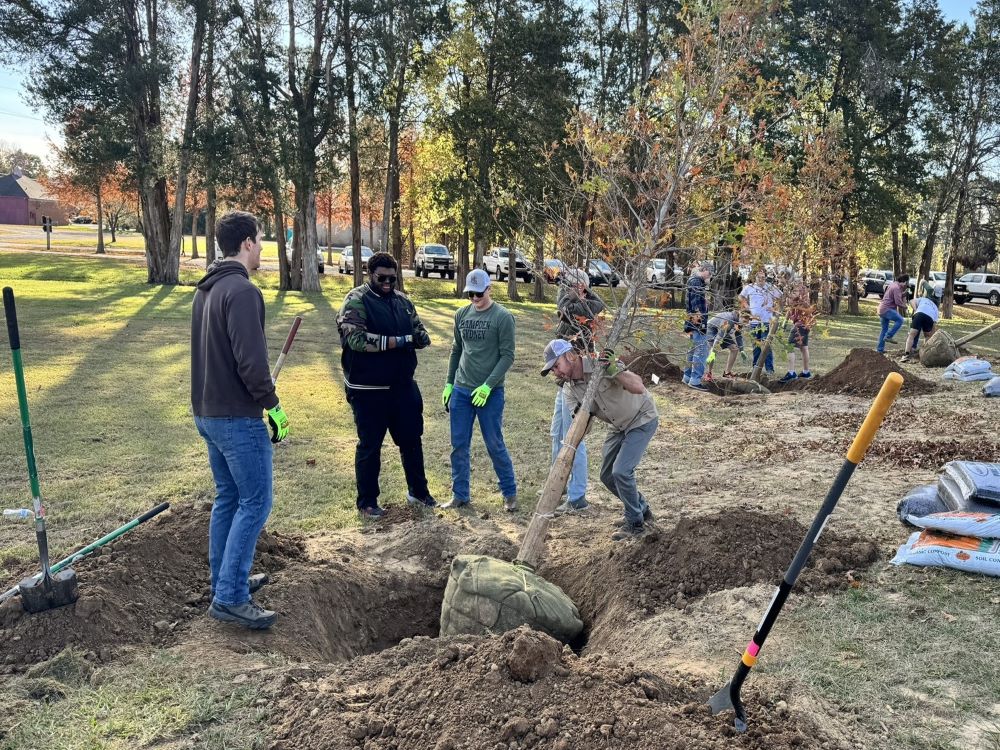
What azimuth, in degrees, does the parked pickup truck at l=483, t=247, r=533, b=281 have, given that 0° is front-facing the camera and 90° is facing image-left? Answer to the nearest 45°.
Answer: approximately 315°

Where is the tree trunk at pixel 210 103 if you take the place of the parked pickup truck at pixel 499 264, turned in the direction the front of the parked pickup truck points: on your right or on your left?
on your right

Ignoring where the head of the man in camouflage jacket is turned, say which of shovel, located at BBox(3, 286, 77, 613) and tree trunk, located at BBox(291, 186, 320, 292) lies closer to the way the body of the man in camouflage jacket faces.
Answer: the shovel

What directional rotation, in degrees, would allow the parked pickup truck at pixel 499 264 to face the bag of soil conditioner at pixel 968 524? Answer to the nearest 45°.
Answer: approximately 45° to its right

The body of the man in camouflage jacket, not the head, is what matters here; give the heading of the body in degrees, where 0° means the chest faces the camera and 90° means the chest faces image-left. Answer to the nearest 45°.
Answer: approximately 315°

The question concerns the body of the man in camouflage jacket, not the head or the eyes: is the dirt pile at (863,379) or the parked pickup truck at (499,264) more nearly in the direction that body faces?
the dirt pile

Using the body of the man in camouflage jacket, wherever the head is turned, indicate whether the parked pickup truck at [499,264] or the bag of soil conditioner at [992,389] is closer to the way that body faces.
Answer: the bag of soil conditioner
